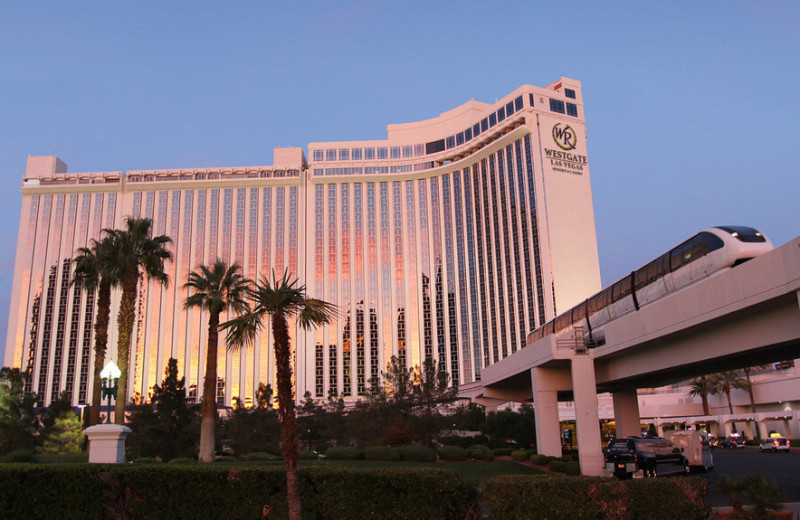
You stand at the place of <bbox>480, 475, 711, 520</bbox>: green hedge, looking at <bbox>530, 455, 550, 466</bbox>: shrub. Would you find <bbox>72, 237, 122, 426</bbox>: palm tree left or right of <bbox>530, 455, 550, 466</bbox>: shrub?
left

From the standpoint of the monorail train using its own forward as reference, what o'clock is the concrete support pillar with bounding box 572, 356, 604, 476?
The concrete support pillar is roughly at 6 o'clock from the monorail train.

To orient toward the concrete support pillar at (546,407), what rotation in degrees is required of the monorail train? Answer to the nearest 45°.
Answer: approximately 180°

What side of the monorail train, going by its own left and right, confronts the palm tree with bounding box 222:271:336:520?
right

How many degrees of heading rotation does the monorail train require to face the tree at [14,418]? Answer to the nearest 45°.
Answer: approximately 135° to its right

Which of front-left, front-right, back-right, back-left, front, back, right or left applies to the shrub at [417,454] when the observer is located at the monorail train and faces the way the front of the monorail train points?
back

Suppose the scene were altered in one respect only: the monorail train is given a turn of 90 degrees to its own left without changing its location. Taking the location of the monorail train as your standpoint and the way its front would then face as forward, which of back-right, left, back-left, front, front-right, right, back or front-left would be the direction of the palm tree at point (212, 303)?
back-left

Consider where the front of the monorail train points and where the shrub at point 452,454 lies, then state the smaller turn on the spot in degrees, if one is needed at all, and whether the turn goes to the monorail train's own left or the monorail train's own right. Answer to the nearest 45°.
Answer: approximately 180°

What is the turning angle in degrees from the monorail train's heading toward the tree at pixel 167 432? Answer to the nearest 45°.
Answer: approximately 135° to its right

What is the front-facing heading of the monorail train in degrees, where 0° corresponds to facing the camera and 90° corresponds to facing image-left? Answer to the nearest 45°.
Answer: approximately 315°

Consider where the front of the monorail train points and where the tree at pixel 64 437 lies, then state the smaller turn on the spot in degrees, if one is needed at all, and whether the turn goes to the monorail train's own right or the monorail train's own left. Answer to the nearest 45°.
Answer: approximately 135° to the monorail train's own right
